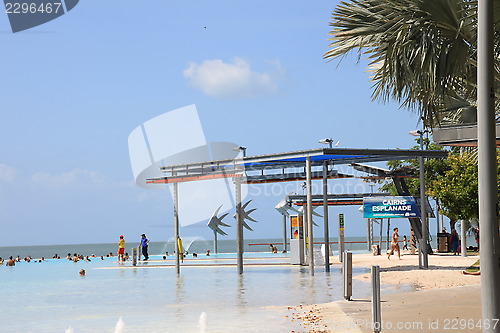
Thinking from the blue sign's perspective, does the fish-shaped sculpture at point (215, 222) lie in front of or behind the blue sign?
behind

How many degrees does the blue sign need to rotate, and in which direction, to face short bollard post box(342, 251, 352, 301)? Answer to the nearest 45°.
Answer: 0° — it already faces it

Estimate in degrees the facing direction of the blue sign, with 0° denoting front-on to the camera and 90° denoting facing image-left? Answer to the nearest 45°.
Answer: approximately 0°

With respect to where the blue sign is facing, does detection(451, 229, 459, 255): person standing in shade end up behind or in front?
behind
